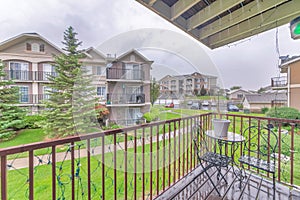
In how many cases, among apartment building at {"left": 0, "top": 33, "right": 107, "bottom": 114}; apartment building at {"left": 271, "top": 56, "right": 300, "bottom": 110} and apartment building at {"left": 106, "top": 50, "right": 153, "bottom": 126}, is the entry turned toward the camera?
2

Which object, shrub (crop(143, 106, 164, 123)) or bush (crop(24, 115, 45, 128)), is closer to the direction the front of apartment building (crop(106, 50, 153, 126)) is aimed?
the shrub

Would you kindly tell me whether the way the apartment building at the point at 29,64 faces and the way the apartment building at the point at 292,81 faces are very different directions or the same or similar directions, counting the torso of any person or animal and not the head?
very different directions

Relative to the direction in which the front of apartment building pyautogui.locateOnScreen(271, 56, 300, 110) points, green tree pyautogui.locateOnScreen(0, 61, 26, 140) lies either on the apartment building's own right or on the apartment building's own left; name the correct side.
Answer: on the apartment building's own left

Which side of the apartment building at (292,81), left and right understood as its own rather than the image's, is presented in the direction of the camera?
left

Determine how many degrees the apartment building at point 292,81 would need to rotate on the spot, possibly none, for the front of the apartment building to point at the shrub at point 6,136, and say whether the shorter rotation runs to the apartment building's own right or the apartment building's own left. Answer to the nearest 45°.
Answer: approximately 45° to the apartment building's own left
